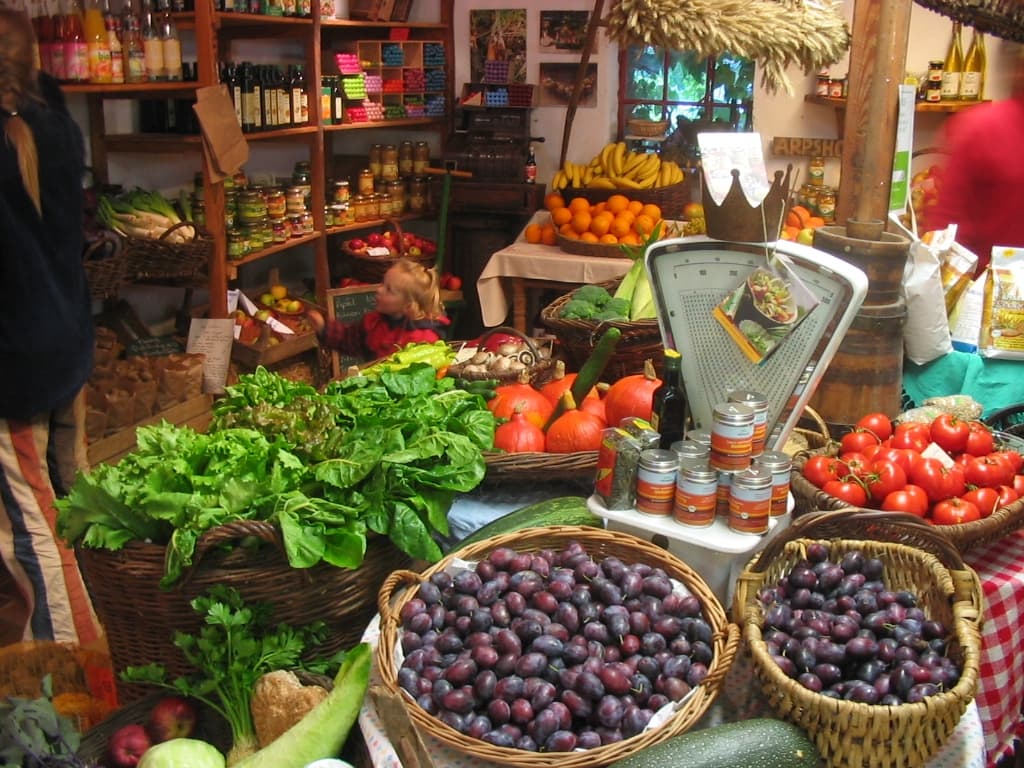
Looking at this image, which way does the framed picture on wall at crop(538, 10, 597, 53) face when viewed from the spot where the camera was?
facing the viewer

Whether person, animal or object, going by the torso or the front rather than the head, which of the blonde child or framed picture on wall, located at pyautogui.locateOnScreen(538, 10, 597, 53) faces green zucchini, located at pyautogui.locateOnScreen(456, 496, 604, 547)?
the framed picture on wall

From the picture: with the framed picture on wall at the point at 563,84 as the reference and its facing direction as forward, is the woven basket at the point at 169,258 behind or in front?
in front

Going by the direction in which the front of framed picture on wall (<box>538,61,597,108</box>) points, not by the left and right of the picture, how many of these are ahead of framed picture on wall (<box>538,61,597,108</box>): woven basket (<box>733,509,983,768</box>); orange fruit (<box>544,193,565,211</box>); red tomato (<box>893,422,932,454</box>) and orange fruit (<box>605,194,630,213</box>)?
4

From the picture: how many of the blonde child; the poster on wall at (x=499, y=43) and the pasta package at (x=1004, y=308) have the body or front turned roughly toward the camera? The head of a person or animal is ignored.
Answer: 2

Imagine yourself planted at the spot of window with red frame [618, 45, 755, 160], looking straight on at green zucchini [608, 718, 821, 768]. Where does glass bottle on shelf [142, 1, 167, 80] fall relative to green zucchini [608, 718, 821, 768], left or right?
right

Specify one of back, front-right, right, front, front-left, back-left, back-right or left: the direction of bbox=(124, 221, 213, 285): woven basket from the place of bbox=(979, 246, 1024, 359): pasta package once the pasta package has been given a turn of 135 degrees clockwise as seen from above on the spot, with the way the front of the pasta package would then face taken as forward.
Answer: front-left

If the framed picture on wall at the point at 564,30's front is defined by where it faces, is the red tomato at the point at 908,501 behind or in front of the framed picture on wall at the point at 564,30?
in front

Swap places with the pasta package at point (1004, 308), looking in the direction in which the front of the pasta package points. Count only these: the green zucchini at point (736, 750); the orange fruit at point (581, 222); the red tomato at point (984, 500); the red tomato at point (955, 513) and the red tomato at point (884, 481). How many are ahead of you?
4

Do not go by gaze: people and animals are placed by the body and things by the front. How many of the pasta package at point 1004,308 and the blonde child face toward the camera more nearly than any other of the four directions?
1

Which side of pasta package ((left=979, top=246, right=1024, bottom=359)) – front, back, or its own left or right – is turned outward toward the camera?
front

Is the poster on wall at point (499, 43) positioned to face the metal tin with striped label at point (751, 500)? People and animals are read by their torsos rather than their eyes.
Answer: yes
